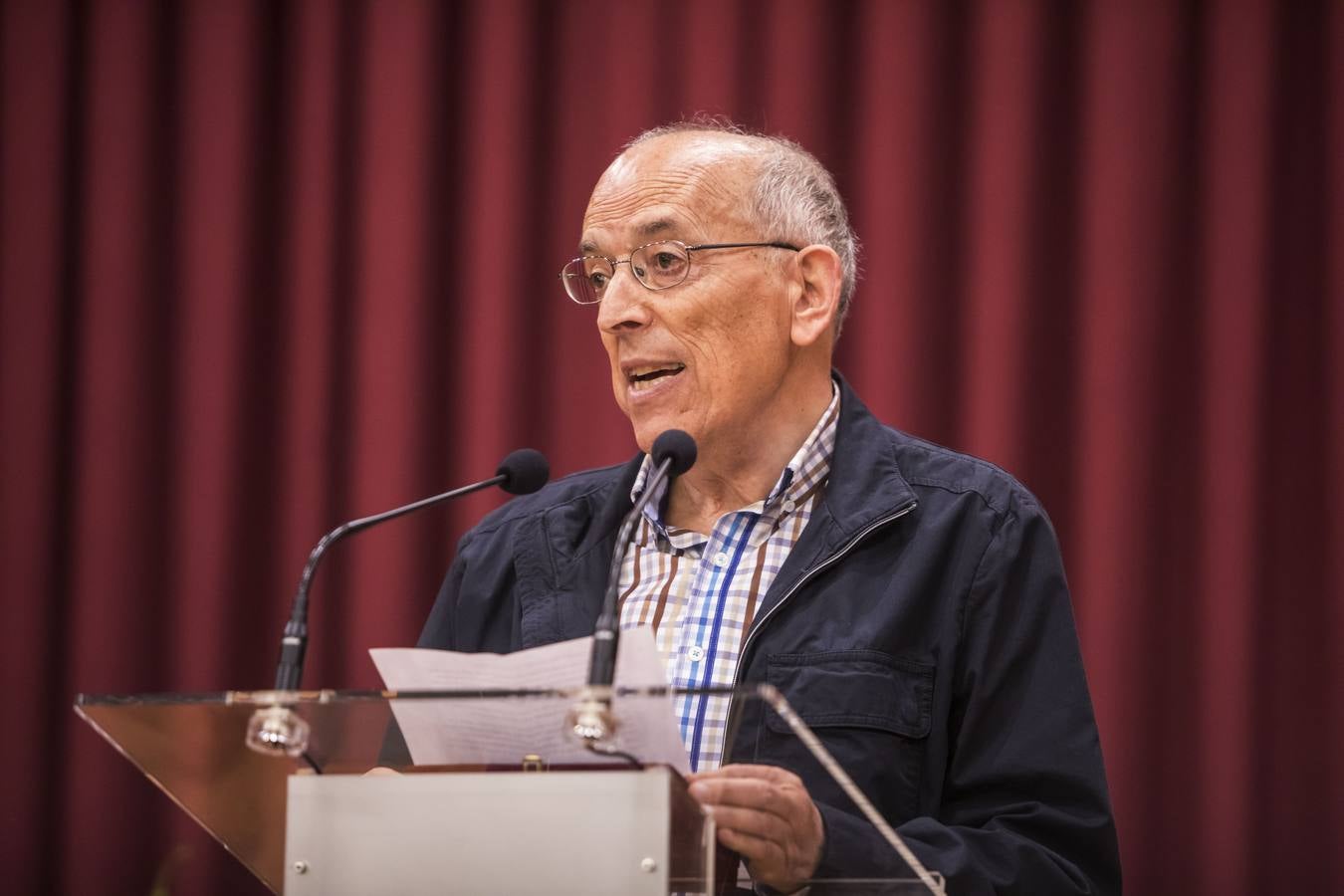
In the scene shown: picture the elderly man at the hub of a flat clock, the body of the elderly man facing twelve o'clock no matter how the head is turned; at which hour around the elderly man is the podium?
The podium is roughly at 11 o'clock from the elderly man.

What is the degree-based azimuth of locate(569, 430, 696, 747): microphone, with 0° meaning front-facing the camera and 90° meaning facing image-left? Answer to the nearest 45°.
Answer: approximately 225°

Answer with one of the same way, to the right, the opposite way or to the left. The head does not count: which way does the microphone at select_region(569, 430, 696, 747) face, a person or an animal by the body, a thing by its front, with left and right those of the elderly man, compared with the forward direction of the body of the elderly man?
the opposite way

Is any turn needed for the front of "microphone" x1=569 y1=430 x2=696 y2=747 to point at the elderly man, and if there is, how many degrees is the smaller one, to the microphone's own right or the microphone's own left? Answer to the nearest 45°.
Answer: approximately 45° to the microphone's own left

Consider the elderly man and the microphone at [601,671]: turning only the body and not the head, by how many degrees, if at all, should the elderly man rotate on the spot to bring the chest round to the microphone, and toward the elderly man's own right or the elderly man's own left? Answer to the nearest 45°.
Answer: approximately 45° to the elderly man's own left

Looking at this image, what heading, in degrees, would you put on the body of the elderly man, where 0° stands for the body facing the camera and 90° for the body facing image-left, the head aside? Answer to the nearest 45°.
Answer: approximately 45°
